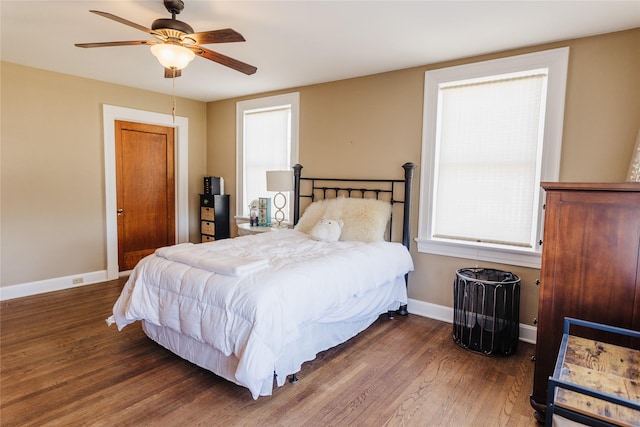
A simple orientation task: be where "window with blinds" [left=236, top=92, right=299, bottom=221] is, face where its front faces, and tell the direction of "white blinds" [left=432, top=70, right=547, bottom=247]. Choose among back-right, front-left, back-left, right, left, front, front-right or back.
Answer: left

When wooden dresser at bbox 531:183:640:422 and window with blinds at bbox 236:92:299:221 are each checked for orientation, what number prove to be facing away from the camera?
0

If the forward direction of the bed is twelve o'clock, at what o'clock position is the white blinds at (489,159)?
The white blinds is roughly at 7 o'clock from the bed.

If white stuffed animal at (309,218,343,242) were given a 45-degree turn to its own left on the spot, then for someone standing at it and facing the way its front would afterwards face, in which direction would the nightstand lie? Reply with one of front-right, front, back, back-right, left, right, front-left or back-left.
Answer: back-right

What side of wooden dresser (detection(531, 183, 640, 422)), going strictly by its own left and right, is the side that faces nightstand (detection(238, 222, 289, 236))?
front

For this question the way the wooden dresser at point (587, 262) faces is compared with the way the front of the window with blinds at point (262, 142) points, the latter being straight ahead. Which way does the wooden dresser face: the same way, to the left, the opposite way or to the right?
to the right

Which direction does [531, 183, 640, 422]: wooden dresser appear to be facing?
to the viewer's left

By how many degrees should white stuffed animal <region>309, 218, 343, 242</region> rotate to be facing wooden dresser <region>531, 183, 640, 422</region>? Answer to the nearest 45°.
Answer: approximately 90° to its left

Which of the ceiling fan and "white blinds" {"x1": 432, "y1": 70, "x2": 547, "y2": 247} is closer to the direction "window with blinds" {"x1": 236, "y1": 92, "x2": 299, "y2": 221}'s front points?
the ceiling fan

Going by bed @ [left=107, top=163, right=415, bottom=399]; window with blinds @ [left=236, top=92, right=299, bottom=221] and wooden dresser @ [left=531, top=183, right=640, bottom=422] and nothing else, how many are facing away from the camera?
0

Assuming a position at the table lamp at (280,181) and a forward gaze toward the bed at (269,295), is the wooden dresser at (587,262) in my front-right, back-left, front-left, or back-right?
front-left

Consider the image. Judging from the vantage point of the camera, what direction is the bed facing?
facing the viewer and to the left of the viewer

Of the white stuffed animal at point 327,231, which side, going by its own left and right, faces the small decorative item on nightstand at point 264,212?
right

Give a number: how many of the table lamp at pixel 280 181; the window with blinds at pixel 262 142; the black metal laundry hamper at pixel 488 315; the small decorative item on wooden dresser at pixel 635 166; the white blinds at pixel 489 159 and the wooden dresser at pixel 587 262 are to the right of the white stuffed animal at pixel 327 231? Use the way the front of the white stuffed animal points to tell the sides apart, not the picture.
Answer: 2

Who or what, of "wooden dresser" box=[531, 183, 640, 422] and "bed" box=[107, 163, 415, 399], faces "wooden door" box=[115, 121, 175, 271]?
the wooden dresser
